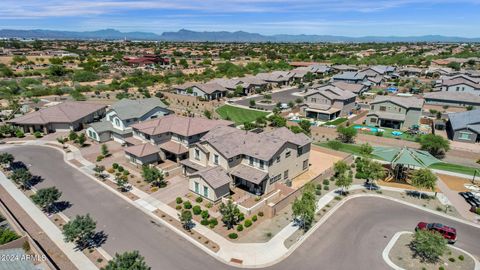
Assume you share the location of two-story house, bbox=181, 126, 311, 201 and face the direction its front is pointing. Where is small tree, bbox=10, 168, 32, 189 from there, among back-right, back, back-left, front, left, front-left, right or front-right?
front-right

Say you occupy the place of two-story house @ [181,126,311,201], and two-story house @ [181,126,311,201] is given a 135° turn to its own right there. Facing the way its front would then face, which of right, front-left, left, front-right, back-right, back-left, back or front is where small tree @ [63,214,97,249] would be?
back-left

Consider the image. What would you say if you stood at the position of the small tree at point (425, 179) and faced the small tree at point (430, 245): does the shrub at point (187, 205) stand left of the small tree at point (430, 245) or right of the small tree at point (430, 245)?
right

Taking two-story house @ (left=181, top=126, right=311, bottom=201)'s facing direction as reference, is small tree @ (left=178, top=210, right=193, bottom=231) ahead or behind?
ahead

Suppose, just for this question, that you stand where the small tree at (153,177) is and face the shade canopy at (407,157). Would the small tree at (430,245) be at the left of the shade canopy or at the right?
right

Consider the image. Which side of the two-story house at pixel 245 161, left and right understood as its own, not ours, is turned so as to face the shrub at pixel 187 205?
front

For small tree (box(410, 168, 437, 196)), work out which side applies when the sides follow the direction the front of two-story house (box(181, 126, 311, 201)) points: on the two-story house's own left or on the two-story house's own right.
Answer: on the two-story house's own left

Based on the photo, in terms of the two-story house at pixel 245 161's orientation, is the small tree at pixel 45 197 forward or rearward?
forward

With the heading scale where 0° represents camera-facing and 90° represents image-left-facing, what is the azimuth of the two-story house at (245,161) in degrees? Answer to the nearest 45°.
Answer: approximately 45°

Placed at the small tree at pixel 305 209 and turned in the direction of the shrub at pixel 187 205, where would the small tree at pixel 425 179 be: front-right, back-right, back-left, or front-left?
back-right

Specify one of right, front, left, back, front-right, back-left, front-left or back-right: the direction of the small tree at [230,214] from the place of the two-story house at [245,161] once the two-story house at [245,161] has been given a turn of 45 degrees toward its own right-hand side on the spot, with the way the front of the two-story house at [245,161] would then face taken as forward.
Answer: left

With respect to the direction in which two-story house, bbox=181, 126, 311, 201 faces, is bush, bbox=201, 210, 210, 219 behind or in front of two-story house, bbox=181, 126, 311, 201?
in front

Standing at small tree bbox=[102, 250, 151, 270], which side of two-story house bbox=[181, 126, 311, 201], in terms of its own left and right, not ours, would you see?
front

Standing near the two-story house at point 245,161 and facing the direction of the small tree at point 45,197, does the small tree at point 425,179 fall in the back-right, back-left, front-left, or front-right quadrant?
back-left

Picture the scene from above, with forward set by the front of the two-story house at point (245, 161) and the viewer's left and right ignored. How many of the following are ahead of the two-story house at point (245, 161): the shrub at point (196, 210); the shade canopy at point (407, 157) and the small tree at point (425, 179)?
1

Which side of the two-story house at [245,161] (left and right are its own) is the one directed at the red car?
left
